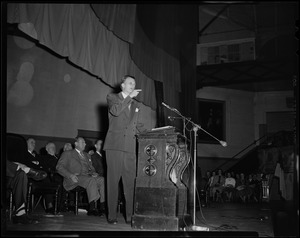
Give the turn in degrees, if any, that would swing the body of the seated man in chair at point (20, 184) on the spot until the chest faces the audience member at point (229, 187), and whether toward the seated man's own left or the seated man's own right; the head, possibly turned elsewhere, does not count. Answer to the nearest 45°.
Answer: approximately 45° to the seated man's own left

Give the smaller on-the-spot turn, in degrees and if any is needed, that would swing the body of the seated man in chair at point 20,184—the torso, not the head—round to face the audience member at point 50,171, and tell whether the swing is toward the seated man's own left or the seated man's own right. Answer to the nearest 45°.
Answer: approximately 90° to the seated man's own left

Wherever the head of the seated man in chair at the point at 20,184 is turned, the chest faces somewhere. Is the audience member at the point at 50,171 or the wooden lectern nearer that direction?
the wooden lectern

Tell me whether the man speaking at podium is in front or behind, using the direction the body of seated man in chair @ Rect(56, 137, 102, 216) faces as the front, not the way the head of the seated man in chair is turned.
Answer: in front

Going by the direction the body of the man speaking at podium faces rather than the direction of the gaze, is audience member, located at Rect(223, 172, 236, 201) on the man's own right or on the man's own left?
on the man's own left

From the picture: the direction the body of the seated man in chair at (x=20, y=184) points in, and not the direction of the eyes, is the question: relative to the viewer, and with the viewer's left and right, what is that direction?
facing to the right of the viewer

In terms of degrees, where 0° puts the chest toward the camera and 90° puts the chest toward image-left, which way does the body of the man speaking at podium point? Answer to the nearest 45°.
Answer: approximately 315°

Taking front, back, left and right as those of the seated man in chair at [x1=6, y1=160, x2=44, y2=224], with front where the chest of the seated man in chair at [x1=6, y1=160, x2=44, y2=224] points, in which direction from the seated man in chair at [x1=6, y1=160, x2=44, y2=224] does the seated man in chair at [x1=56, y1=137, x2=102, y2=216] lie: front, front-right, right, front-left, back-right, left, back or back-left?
front-left
